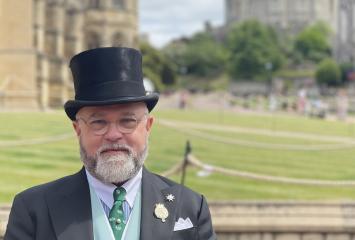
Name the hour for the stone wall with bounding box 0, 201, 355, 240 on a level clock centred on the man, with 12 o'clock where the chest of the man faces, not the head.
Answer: The stone wall is roughly at 7 o'clock from the man.

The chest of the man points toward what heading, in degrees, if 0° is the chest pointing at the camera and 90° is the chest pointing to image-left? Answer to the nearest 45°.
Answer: approximately 0°
